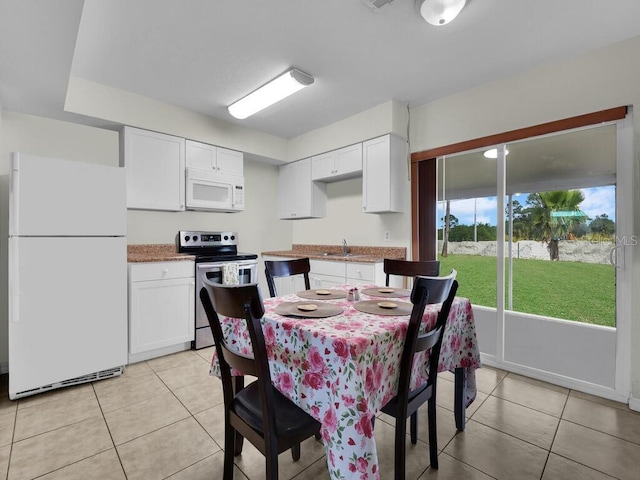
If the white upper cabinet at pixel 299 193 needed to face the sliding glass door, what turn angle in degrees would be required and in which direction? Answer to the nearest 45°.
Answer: approximately 90° to its left

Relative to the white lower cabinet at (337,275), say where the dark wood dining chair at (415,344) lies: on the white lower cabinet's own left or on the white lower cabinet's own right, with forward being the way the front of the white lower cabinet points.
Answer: on the white lower cabinet's own left

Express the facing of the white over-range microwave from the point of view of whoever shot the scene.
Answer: facing the viewer and to the right of the viewer

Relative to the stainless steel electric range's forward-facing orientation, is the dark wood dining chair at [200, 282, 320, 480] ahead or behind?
ahead

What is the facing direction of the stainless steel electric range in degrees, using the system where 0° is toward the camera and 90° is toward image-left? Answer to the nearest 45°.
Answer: approximately 315°

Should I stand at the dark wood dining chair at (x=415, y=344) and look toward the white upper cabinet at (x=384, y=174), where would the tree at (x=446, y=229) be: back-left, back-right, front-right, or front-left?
front-right

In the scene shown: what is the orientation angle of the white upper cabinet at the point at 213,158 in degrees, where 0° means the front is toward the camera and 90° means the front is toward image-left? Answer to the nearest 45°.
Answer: approximately 315°

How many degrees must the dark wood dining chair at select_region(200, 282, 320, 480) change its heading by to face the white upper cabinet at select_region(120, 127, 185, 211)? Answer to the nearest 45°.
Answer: approximately 90° to its left

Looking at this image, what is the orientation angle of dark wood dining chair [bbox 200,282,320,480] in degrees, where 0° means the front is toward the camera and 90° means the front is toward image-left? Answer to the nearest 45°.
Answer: approximately 225°

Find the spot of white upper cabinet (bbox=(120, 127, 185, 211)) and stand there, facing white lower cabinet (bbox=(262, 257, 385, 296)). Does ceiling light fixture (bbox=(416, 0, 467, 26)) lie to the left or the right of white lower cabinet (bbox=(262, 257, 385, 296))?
right

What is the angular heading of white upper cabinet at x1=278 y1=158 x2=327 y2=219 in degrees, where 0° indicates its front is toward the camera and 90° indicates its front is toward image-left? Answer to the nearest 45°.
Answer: approximately 45°

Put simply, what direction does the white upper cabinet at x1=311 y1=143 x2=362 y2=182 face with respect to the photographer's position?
facing the viewer and to the left of the viewer

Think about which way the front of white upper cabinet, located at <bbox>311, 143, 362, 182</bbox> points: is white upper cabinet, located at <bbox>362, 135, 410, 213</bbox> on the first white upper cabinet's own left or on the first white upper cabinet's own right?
on the first white upper cabinet's own left
